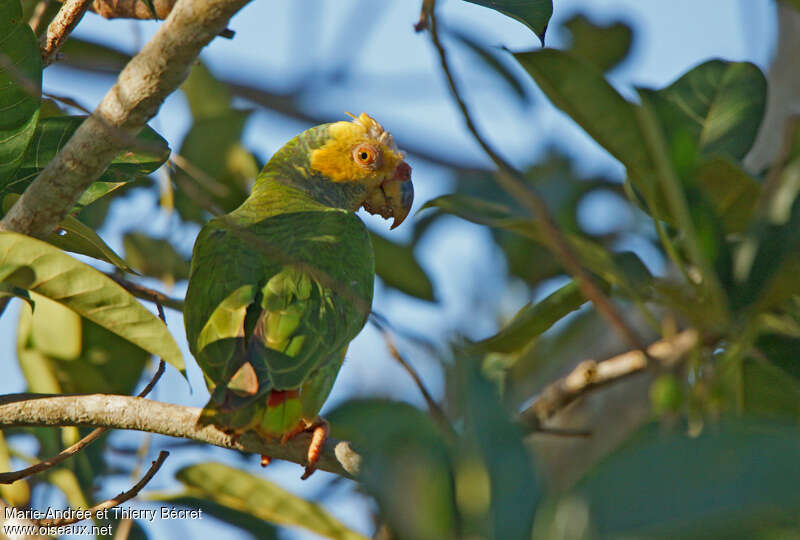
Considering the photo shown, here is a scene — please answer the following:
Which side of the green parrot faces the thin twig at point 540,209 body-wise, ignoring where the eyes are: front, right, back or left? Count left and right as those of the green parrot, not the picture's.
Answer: right

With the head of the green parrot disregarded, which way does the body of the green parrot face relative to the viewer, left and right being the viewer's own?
facing away from the viewer and to the right of the viewer
